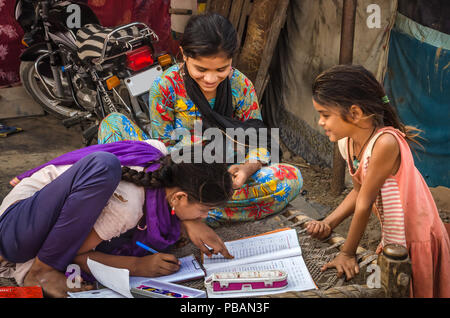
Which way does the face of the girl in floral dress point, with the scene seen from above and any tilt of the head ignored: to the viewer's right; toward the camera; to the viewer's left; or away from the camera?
toward the camera

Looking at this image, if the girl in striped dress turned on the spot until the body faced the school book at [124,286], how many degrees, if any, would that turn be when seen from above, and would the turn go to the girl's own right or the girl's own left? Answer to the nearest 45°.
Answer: approximately 45° to the girl's own left

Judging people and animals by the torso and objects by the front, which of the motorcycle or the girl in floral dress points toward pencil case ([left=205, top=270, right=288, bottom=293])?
the girl in floral dress

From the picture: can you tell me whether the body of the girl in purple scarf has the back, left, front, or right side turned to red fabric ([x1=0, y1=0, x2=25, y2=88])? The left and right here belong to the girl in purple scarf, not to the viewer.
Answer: left

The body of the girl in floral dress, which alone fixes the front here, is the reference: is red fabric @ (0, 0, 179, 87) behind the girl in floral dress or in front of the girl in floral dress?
behind

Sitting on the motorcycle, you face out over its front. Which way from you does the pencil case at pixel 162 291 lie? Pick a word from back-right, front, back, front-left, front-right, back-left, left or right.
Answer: back-left

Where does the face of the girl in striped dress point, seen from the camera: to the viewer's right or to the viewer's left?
to the viewer's left

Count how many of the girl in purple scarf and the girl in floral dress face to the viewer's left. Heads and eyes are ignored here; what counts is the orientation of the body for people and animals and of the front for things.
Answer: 0

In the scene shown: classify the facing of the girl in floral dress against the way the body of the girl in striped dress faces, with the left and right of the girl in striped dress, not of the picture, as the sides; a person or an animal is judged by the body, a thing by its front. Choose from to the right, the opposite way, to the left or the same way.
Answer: to the left

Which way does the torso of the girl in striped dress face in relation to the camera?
to the viewer's left

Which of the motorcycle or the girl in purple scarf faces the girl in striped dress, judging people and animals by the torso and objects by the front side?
the girl in purple scarf

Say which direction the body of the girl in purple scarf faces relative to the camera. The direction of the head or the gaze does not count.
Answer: to the viewer's right

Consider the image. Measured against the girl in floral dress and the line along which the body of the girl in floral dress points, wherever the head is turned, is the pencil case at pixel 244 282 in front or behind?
in front

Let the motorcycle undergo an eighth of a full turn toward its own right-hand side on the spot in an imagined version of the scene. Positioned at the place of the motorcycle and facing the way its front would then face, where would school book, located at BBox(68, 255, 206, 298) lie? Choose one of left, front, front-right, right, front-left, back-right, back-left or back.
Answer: back

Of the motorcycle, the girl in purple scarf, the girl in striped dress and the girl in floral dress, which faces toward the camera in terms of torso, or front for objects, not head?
the girl in floral dress

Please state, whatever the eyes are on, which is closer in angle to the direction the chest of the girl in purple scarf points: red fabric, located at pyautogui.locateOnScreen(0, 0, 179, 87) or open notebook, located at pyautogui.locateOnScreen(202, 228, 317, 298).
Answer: the open notebook

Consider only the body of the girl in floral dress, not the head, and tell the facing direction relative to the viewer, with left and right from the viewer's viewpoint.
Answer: facing the viewer
